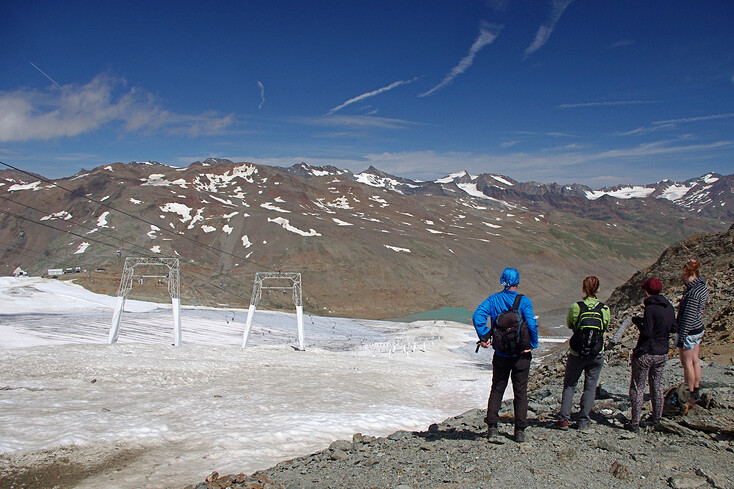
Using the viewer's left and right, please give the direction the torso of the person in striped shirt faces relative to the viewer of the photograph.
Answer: facing to the left of the viewer

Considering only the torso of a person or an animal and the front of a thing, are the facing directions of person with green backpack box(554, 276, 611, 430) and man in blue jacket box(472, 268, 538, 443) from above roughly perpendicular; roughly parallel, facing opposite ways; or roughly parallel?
roughly parallel

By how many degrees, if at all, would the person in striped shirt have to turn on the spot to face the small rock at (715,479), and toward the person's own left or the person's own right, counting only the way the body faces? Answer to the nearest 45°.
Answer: approximately 90° to the person's own left

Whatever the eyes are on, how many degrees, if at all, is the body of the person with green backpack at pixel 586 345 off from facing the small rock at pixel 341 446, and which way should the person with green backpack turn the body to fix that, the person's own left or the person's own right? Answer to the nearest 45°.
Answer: approximately 90° to the person's own left

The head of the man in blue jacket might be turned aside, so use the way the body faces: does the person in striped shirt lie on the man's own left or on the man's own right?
on the man's own right

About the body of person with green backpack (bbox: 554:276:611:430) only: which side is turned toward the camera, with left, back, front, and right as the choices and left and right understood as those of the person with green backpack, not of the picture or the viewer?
back

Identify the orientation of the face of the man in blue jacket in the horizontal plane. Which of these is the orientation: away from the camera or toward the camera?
away from the camera

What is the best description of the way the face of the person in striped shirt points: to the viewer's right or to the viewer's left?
to the viewer's left

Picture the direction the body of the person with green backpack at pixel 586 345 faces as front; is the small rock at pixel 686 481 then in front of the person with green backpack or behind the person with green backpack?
behind

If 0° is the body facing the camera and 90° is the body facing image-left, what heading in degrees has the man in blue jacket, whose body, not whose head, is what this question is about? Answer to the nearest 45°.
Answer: approximately 180°

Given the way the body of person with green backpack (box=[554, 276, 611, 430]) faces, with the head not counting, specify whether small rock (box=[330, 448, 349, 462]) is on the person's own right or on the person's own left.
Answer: on the person's own left

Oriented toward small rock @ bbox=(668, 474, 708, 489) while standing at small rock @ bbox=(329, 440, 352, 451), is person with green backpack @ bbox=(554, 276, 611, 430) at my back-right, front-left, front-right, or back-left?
front-left

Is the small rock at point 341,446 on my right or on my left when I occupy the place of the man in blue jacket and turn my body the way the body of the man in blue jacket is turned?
on my left

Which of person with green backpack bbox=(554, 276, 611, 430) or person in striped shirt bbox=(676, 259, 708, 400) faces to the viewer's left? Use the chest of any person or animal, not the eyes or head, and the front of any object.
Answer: the person in striped shirt

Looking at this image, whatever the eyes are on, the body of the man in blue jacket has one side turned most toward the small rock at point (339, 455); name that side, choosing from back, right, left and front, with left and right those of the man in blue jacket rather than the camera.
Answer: left

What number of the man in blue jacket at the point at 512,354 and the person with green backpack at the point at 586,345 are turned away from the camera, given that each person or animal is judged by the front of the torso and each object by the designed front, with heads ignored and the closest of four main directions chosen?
2

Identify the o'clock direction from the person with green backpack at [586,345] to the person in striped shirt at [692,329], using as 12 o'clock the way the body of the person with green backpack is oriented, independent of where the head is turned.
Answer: The person in striped shirt is roughly at 2 o'clock from the person with green backpack.
